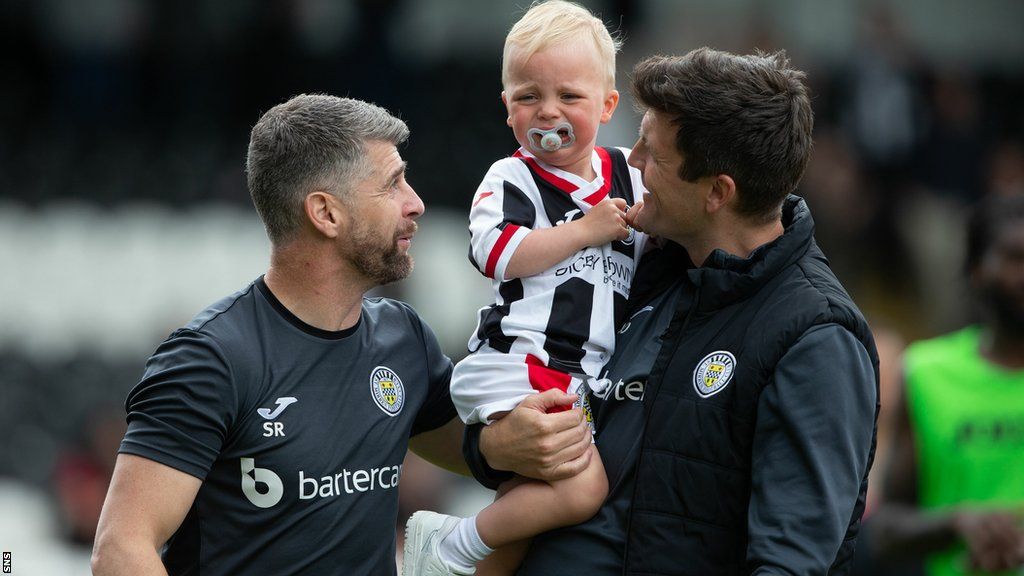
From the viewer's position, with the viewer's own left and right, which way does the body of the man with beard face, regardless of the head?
facing the viewer and to the right of the viewer

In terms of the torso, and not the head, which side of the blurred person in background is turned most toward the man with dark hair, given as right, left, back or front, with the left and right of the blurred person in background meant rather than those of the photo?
front

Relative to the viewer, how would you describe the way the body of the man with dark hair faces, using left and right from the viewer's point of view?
facing the viewer and to the left of the viewer

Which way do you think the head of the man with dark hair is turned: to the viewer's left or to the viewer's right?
to the viewer's left

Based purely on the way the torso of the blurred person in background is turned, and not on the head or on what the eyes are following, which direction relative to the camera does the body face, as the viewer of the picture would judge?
toward the camera

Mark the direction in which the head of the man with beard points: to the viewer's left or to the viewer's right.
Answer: to the viewer's right

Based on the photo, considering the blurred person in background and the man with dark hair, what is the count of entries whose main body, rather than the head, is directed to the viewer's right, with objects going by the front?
0

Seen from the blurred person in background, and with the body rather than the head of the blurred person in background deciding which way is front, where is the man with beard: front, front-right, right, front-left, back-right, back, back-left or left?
front-right
